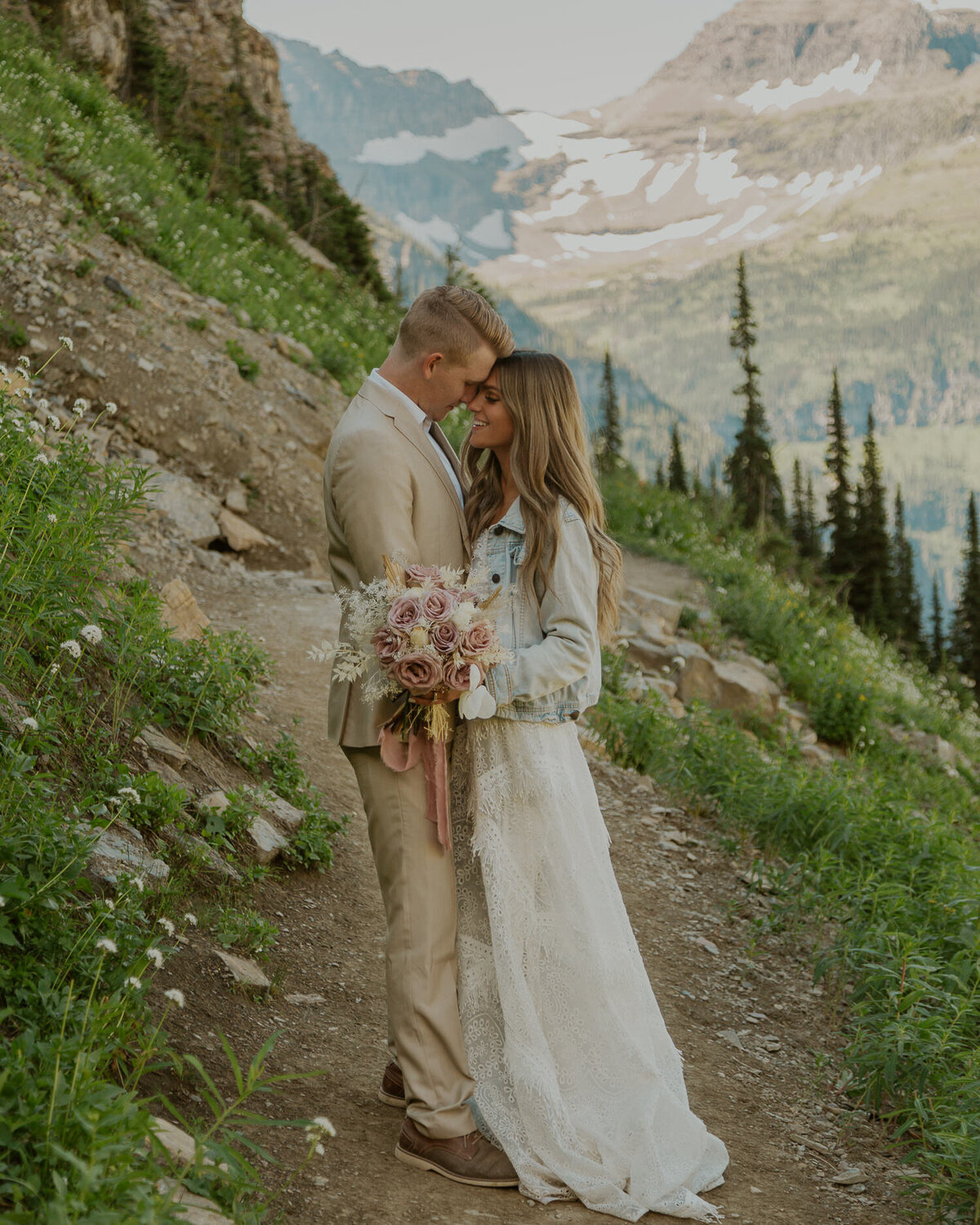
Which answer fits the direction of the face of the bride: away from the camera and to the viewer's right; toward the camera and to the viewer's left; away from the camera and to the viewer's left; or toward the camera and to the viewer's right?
toward the camera and to the viewer's left

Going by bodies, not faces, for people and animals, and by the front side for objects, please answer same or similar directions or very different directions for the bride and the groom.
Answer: very different directions

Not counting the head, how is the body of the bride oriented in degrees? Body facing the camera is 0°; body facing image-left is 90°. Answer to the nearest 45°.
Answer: approximately 90°

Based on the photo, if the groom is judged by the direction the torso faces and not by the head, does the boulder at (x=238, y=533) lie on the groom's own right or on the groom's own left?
on the groom's own left

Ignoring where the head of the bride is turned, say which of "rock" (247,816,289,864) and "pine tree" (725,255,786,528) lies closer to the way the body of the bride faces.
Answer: the rock

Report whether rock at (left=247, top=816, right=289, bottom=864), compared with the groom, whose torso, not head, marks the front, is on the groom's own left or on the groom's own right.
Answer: on the groom's own left

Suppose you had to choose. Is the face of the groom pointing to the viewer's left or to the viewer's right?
to the viewer's right

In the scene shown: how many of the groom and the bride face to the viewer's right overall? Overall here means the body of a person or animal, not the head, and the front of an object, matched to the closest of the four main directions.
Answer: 1

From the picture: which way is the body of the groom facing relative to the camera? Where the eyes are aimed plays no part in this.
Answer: to the viewer's right
